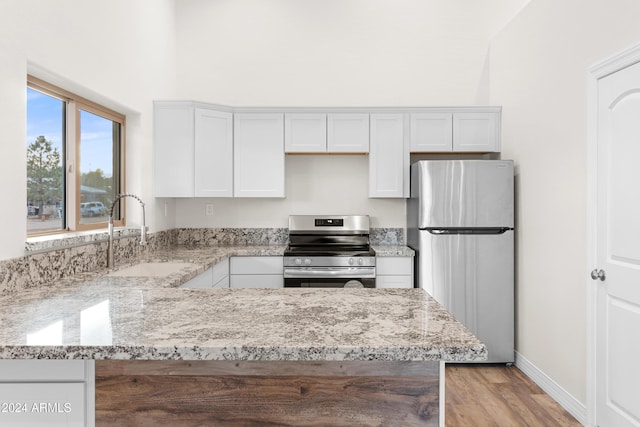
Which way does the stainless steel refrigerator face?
toward the camera

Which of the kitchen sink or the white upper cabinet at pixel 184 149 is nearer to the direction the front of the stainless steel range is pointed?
the kitchen sink

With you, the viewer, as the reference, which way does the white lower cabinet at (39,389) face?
facing the viewer

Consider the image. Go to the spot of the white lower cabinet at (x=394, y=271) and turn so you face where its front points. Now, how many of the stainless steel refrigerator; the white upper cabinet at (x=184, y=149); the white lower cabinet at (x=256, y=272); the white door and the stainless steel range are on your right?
3

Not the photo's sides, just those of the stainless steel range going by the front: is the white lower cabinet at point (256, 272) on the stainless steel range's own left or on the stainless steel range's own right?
on the stainless steel range's own right

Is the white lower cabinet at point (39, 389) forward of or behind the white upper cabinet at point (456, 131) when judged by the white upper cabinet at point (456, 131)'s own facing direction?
forward

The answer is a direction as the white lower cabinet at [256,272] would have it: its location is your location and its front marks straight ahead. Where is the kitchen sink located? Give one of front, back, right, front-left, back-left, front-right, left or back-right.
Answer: front-right

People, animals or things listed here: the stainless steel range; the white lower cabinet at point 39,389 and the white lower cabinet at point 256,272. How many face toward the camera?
3

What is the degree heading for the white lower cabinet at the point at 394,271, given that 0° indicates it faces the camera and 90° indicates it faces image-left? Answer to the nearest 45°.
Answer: approximately 0°
